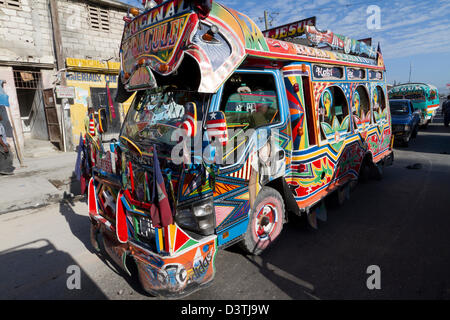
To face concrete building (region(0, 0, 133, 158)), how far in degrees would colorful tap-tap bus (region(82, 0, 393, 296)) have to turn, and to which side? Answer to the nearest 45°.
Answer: approximately 90° to its right

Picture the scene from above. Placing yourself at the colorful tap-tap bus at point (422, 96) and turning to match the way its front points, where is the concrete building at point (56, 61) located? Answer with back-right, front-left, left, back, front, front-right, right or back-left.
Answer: front

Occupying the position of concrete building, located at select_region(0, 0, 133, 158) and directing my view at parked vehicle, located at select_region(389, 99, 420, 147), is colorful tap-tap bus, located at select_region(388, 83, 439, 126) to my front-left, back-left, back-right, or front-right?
front-left

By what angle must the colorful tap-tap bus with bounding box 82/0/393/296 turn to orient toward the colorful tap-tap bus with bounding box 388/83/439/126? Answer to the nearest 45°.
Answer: approximately 180°

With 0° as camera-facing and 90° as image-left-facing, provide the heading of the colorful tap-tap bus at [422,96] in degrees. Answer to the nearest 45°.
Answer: approximately 45°

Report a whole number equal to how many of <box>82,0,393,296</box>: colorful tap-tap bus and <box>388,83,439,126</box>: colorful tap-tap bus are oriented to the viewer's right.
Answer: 0

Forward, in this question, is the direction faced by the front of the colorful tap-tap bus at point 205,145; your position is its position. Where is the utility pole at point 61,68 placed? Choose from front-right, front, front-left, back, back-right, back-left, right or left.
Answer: right

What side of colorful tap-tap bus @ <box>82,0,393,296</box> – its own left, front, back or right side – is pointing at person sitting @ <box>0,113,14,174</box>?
right

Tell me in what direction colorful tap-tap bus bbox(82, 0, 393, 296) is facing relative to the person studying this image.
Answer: facing the viewer and to the left of the viewer

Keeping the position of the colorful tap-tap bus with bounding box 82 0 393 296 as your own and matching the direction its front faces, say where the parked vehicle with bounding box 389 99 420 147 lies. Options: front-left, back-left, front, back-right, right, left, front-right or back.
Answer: back

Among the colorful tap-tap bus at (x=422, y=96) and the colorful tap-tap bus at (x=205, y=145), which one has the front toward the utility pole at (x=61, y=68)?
the colorful tap-tap bus at (x=422, y=96)
